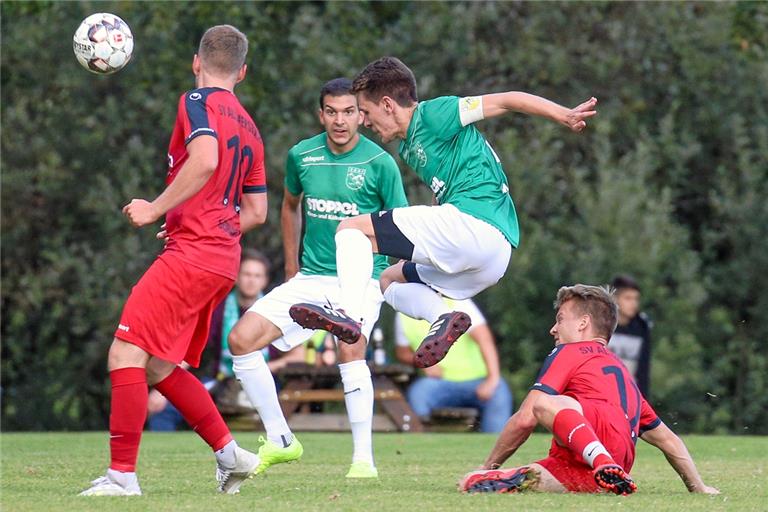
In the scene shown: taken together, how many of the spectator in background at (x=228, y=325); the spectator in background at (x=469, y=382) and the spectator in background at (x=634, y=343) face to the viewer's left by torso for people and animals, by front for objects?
0

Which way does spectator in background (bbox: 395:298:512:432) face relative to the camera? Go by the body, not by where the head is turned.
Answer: toward the camera

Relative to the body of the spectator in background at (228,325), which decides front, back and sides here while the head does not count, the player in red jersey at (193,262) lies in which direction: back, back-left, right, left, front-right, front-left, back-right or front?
front

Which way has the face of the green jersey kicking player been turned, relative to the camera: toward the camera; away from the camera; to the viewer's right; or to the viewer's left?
to the viewer's left

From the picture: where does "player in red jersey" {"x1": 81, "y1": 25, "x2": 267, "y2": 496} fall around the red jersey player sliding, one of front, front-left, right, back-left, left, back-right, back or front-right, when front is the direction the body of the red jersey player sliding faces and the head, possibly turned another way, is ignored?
front-left

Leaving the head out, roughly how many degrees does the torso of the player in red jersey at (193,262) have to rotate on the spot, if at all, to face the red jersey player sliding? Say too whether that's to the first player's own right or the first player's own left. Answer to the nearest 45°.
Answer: approximately 135° to the first player's own right

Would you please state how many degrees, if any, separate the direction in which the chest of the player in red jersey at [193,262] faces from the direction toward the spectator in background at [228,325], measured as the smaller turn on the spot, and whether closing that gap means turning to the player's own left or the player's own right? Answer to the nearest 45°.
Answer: approximately 45° to the player's own right

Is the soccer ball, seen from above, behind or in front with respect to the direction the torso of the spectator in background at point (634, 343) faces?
in front

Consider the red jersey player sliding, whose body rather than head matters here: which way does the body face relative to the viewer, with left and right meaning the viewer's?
facing away from the viewer and to the left of the viewer

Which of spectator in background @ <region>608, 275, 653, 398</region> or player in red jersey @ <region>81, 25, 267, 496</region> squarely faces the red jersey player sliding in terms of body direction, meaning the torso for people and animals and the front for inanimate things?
the spectator in background

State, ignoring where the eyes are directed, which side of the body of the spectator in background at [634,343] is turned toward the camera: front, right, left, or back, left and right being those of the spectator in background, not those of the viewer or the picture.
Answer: front

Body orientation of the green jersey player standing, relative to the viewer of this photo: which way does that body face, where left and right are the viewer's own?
facing the viewer

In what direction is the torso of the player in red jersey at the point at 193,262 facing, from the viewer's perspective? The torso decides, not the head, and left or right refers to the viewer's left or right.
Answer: facing away from the viewer and to the left of the viewer

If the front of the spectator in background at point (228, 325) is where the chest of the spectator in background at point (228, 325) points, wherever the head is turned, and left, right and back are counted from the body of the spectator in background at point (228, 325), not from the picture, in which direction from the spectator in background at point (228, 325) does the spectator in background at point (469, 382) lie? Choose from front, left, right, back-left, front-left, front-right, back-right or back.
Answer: left

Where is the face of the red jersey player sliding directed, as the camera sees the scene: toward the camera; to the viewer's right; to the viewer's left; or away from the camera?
to the viewer's left
